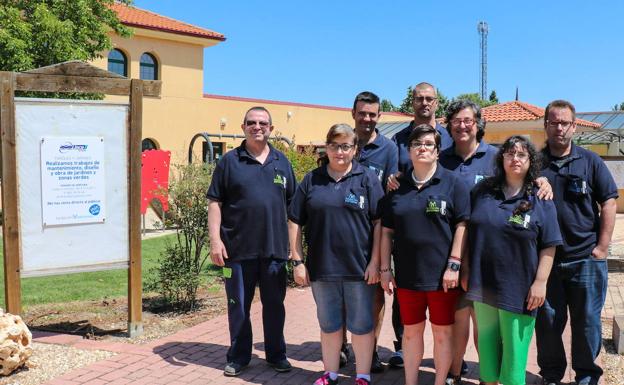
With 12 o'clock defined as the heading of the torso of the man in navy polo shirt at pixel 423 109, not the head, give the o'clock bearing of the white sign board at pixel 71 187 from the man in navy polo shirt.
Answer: The white sign board is roughly at 3 o'clock from the man in navy polo shirt.

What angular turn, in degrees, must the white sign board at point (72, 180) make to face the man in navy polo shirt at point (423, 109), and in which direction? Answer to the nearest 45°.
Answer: approximately 45° to its left

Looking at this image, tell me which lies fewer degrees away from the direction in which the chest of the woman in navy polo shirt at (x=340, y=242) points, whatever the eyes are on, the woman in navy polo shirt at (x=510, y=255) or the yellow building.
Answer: the woman in navy polo shirt

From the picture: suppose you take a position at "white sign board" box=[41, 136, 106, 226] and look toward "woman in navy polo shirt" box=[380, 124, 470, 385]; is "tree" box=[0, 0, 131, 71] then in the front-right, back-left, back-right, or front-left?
back-left

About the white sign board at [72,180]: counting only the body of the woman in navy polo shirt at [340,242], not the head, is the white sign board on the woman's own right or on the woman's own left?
on the woman's own right

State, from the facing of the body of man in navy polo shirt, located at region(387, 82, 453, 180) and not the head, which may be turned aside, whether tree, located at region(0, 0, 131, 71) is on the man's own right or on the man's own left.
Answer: on the man's own right

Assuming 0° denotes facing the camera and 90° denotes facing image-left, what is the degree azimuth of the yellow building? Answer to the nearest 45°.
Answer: approximately 315°
